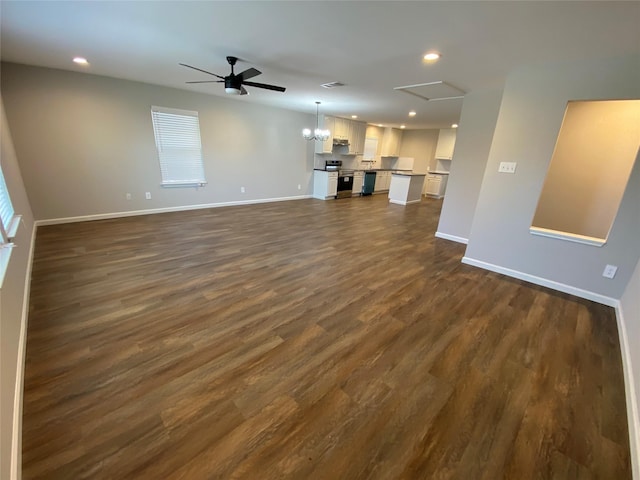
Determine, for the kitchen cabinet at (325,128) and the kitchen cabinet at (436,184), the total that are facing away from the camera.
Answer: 0

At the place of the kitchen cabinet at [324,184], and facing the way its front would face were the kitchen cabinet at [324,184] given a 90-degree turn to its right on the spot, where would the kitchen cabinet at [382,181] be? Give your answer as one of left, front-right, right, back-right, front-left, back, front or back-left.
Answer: back

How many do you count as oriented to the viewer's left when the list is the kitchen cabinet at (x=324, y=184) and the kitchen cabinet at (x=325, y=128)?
0

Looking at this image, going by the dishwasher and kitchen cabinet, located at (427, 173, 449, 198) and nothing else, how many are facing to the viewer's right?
0

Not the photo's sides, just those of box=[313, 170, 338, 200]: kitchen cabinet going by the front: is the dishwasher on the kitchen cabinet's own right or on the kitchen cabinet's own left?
on the kitchen cabinet's own left

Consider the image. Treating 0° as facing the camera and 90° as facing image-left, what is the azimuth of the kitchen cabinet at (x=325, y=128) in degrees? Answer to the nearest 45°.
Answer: approximately 315°
